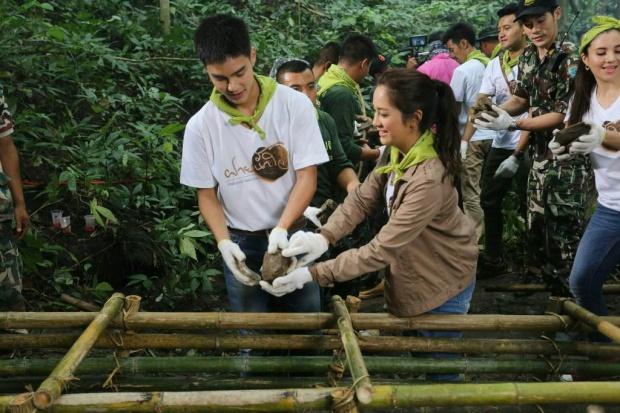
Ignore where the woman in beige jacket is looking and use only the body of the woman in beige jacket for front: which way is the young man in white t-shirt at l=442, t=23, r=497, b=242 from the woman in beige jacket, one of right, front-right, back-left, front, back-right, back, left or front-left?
right

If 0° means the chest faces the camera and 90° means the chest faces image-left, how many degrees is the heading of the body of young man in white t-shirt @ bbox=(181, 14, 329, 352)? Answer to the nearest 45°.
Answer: approximately 0°

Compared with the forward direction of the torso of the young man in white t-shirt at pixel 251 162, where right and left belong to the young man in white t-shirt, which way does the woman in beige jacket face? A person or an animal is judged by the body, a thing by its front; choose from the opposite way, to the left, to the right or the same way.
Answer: to the right

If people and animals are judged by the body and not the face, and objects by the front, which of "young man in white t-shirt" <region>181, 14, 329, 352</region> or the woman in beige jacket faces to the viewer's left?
the woman in beige jacket

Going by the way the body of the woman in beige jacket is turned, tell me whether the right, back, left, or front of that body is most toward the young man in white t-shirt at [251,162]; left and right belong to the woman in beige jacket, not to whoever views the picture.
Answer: front

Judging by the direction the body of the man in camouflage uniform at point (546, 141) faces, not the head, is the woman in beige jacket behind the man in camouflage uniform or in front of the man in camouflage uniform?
in front

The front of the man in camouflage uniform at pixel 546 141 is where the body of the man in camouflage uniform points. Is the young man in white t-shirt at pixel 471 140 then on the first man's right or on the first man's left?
on the first man's right

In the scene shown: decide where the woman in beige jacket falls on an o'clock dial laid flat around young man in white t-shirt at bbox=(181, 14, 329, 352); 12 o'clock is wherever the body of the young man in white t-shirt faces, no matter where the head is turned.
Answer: The woman in beige jacket is roughly at 10 o'clock from the young man in white t-shirt.

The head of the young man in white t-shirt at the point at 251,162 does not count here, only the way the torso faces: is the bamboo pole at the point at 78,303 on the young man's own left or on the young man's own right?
on the young man's own right

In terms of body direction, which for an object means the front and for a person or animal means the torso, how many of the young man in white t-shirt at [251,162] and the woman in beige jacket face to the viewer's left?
1

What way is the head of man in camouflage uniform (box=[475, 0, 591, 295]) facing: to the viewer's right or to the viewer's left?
to the viewer's left

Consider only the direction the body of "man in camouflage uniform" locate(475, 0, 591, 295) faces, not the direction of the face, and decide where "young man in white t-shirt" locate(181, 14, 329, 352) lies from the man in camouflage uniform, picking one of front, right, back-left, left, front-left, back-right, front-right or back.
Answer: front

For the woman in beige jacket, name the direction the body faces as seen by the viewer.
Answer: to the viewer's left

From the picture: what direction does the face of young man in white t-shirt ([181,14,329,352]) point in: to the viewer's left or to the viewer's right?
to the viewer's right
